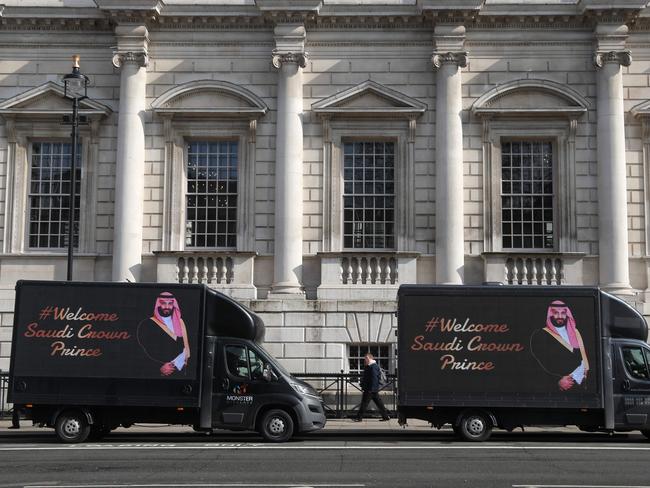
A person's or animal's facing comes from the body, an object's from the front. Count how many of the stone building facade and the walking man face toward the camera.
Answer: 1

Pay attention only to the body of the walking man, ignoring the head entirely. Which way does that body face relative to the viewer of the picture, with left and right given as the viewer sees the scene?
facing to the left of the viewer

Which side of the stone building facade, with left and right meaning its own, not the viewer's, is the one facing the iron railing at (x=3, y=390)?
right

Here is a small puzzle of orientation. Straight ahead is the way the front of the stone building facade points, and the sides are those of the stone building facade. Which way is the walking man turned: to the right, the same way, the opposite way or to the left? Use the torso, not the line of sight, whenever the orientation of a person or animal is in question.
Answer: to the right

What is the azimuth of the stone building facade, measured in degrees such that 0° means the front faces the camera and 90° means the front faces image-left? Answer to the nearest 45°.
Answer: approximately 0°
